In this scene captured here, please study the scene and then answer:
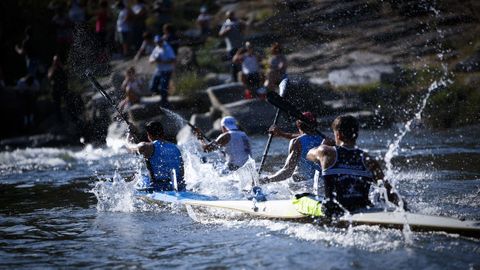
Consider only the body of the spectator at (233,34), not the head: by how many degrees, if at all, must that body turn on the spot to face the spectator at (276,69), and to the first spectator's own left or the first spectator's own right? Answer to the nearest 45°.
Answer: approximately 90° to the first spectator's own left

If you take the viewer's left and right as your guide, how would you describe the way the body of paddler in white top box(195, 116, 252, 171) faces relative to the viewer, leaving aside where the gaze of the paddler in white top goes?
facing away from the viewer and to the left of the viewer

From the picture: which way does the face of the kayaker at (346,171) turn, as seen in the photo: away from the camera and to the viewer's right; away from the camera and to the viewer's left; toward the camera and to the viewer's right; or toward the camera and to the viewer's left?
away from the camera and to the viewer's left

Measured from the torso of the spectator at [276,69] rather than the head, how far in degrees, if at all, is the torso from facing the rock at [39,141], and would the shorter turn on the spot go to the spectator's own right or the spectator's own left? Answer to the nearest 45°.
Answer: approximately 45° to the spectator's own right

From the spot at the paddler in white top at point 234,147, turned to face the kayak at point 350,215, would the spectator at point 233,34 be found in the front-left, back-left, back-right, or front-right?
back-left
